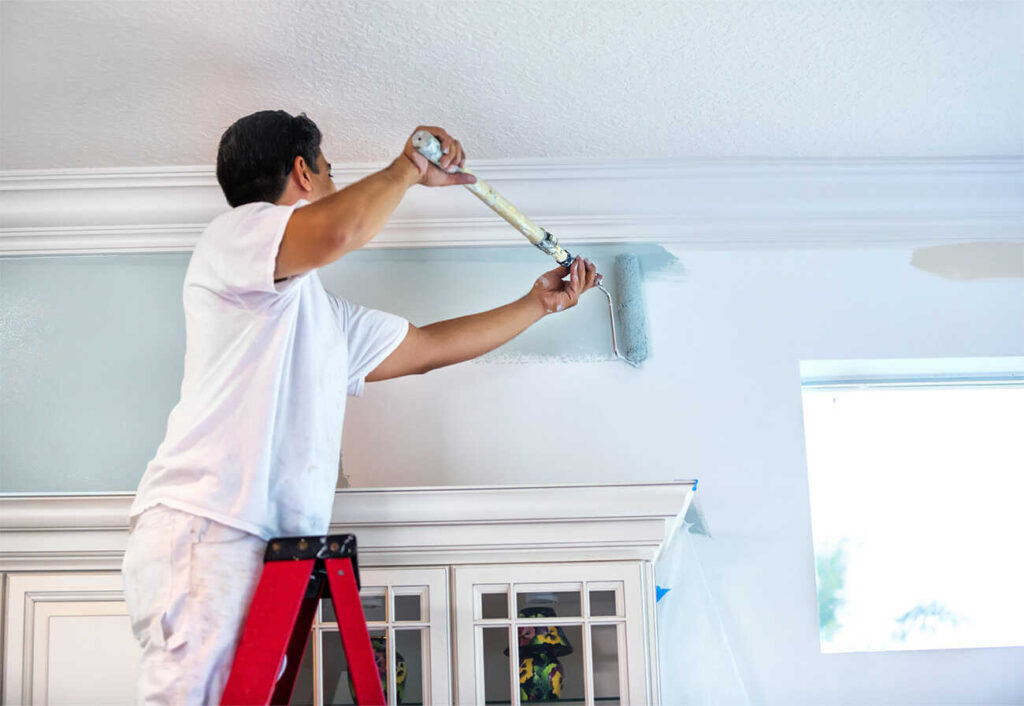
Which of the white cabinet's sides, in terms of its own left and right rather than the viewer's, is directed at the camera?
front

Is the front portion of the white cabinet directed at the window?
no

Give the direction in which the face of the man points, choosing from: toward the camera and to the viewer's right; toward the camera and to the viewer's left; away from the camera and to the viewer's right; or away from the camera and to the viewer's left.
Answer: away from the camera and to the viewer's right
